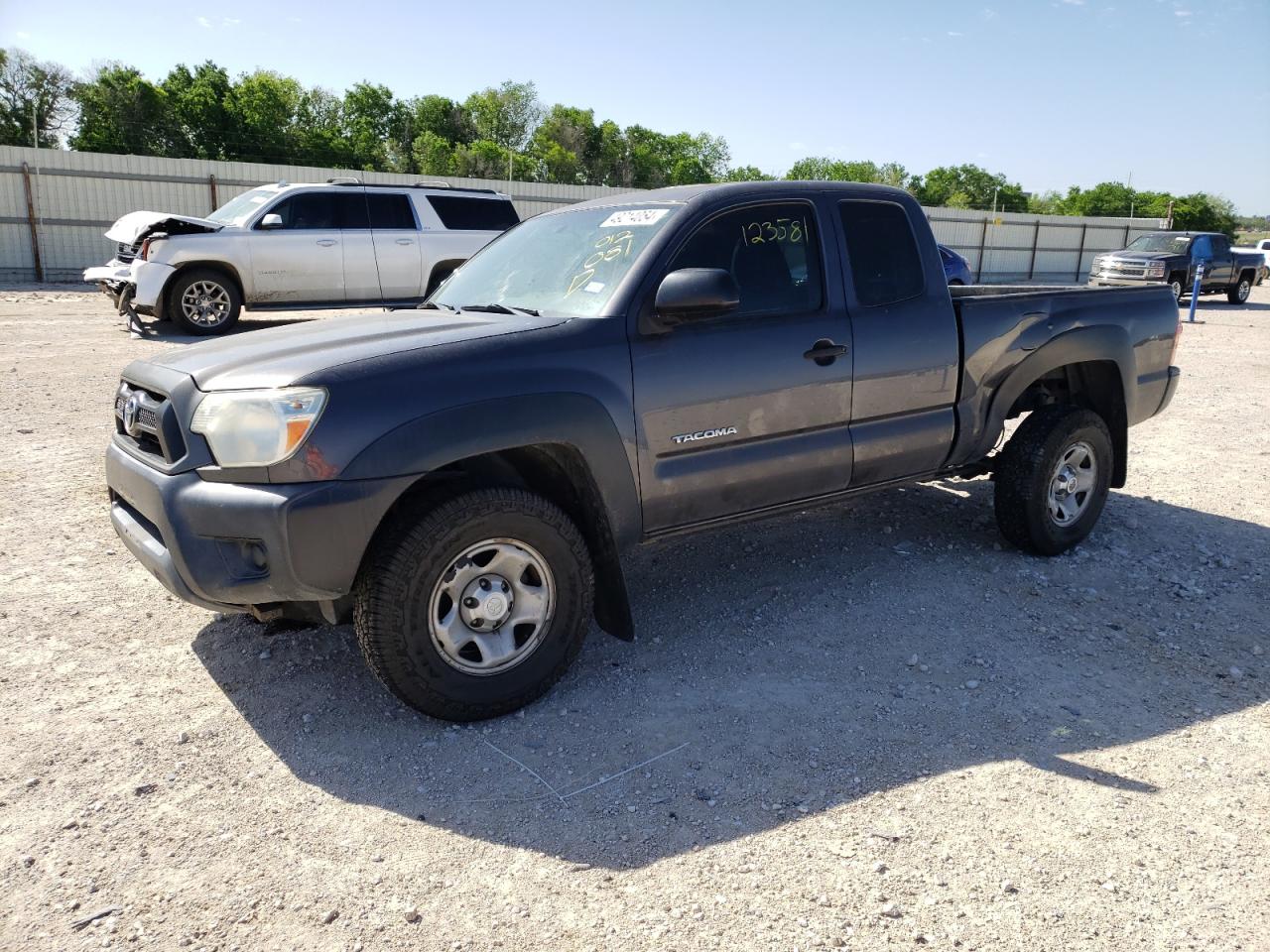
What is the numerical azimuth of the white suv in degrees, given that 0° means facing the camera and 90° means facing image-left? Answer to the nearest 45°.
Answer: approximately 90°

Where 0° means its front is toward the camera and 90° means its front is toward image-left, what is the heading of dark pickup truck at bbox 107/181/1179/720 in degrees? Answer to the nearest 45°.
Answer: approximately 45°

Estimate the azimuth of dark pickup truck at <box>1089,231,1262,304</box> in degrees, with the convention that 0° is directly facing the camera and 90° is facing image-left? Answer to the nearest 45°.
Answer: approximately 45°

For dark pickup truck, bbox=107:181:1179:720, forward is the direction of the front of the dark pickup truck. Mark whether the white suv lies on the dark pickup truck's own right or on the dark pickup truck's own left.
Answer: on the dark pickup truck's own right

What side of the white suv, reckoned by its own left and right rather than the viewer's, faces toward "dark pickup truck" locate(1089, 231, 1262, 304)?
back

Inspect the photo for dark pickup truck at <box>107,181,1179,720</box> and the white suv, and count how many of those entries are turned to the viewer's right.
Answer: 0

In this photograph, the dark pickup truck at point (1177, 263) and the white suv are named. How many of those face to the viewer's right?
0
